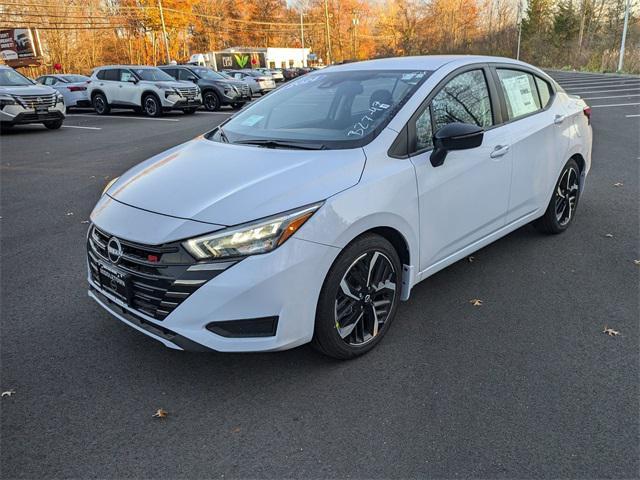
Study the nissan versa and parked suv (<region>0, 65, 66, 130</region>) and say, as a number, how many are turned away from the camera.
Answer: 0

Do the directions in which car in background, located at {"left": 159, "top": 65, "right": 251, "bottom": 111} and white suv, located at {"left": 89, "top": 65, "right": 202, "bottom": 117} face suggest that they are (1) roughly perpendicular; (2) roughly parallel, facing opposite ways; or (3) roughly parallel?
roughly parallel

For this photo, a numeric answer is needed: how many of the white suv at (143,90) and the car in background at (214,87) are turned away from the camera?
0

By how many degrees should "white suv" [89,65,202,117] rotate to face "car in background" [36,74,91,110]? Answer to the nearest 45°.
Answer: approximately 180°

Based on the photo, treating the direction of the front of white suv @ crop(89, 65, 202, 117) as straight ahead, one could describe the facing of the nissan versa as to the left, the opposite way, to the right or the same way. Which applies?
to the right

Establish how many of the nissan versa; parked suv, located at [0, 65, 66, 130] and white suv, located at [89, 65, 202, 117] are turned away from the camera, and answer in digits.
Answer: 0

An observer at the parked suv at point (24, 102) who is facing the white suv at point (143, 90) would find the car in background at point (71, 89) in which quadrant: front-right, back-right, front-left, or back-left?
front-left

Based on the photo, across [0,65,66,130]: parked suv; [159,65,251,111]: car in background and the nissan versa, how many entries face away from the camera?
0

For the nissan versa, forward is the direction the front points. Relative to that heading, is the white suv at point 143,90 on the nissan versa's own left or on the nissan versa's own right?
on the nissan versa's own right

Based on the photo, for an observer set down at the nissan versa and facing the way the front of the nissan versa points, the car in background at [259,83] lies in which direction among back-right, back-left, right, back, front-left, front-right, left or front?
back-right

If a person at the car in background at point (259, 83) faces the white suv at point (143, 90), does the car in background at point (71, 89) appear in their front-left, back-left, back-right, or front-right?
front-right

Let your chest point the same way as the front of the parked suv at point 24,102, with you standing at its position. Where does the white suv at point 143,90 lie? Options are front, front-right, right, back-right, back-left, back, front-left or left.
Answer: left

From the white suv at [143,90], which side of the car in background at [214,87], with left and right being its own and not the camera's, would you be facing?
right

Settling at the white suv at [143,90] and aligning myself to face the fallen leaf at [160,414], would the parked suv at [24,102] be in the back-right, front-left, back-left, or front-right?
front-right

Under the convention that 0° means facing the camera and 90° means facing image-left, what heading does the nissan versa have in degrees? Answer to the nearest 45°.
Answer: approximately 45°

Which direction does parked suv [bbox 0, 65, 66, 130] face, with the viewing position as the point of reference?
facing the viewer and to the right of the viewer

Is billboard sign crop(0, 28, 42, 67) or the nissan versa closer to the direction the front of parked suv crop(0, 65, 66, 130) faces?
the nissan versa

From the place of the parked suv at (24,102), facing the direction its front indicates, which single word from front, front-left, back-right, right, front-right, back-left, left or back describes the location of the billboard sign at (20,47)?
back-left

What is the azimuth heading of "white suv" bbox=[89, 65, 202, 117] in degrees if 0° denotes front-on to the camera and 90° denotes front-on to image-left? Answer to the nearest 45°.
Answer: approximately 315°
